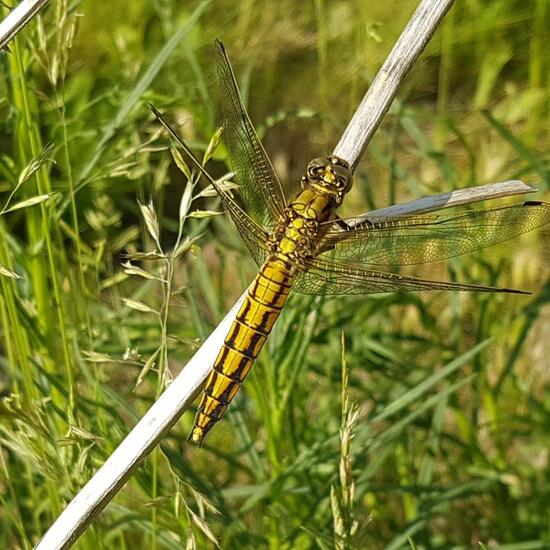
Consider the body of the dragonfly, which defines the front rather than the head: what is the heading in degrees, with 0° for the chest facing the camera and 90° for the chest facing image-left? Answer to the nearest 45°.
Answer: approximately 225°
